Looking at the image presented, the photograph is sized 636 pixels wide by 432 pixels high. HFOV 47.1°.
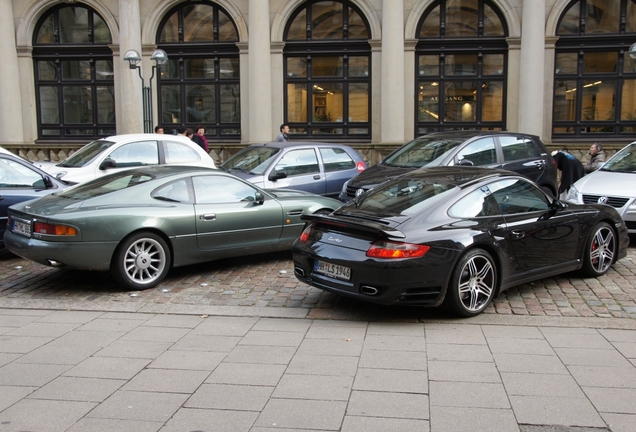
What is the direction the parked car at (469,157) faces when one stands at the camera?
facing the viewer and to the left of the viewer

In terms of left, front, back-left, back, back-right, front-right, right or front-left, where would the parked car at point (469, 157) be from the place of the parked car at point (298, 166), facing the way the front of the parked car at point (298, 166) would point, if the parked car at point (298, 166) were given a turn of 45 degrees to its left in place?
left

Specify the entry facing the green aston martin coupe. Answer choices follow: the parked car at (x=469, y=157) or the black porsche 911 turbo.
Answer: the parked car

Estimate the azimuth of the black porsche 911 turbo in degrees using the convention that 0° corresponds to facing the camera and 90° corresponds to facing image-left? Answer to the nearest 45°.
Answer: approximately 225°

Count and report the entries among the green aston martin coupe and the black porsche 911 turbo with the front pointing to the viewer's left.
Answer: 0

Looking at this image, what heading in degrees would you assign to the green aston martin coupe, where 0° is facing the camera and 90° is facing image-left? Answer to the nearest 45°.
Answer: approximately 225°

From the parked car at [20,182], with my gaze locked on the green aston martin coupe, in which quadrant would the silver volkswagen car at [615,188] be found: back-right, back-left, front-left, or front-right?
front-left

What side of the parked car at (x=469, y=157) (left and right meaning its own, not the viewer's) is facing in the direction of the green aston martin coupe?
front

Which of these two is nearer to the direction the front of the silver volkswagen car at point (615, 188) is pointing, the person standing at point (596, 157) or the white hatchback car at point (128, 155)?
the white hatchback car

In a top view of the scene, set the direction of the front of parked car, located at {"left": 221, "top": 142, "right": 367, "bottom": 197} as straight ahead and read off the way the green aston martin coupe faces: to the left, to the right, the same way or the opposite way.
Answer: the opposite way

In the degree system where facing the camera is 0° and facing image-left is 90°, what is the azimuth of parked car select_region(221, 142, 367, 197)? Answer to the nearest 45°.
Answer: approximately 45°

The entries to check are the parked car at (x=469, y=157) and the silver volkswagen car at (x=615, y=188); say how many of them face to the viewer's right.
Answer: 0

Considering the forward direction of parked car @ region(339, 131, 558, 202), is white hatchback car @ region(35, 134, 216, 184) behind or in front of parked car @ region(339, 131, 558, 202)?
in front

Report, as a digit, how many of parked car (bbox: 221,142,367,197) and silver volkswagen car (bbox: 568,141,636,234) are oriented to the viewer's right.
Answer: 0

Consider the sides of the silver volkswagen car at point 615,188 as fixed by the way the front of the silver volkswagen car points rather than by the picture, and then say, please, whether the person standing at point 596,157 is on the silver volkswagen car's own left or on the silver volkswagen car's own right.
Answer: on the silver volkswagen car's own right

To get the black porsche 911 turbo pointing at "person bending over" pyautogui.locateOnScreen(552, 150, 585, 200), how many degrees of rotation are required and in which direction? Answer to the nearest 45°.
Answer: approximately 45° to its left

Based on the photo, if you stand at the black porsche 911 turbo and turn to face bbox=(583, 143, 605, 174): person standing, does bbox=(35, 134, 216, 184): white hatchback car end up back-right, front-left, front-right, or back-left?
front-left
